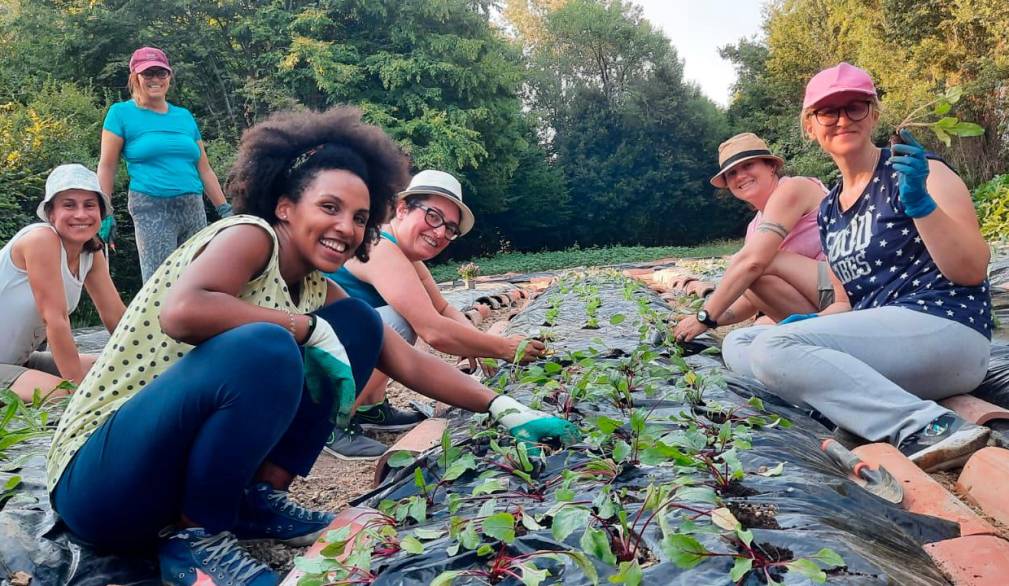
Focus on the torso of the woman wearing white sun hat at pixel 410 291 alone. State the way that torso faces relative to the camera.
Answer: to the viewer's right

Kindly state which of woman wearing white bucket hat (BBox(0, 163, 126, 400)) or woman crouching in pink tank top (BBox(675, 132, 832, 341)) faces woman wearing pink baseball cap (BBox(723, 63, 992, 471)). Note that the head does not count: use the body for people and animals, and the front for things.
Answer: the woman wearing white bucket hat

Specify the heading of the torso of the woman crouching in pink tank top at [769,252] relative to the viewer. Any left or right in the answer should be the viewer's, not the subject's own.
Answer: facing to the left of the viewer

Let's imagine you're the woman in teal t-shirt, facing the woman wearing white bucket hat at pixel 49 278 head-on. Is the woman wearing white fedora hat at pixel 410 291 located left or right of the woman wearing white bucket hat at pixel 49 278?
left

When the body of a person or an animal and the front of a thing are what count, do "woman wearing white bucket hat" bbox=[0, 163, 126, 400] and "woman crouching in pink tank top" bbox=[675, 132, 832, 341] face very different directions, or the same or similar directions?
very different directions

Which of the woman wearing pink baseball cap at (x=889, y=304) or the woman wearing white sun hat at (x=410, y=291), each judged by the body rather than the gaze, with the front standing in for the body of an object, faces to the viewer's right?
the woman wearing white sun hat

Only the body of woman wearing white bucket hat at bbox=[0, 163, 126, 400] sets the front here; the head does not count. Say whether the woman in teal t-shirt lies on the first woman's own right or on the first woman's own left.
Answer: on the first woman's own left

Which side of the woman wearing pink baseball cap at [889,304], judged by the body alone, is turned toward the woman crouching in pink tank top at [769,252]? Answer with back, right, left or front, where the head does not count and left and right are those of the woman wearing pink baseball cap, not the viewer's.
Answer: right

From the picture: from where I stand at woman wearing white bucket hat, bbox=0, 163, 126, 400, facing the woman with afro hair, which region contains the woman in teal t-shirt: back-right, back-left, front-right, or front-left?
back-left
